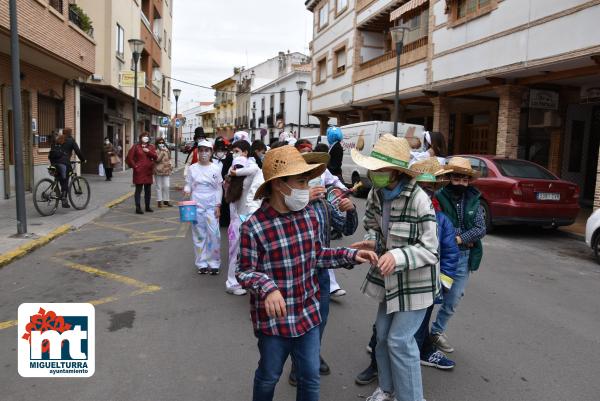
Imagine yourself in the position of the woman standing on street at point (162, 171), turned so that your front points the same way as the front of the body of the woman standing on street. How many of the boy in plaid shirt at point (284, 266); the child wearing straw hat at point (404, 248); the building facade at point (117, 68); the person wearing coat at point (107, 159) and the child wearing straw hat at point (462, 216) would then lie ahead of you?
3

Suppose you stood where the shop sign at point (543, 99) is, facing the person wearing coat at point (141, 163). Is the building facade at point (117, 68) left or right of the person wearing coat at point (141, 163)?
right

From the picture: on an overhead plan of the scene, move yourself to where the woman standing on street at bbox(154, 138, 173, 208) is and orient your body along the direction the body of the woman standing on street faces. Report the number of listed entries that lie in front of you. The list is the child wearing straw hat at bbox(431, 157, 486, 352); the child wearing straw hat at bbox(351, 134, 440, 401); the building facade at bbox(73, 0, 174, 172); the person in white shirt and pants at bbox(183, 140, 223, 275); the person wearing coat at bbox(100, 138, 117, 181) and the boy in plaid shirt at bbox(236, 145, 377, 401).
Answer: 4

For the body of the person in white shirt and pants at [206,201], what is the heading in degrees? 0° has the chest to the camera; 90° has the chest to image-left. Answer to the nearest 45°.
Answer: approximately 0°

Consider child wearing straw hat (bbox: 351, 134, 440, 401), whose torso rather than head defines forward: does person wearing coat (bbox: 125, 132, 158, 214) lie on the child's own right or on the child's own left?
on the child's own right

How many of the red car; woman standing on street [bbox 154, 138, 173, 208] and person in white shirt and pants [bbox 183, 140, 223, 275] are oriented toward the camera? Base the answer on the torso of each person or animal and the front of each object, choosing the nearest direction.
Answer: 2

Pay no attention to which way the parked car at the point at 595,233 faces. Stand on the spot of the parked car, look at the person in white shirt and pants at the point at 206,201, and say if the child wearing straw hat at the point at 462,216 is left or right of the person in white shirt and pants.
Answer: left

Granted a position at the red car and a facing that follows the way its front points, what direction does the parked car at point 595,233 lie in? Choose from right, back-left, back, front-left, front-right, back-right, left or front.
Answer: back

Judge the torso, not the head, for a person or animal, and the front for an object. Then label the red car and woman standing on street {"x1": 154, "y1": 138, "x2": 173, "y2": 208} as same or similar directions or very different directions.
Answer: very different directions

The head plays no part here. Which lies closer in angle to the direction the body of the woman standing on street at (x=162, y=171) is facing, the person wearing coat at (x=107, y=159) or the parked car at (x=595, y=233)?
the parked car

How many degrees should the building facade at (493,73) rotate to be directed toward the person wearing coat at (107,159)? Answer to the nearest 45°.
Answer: approximately 45° to its right
